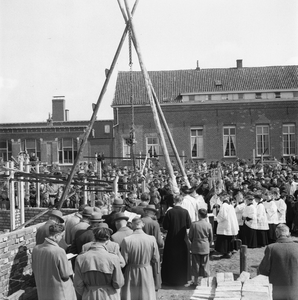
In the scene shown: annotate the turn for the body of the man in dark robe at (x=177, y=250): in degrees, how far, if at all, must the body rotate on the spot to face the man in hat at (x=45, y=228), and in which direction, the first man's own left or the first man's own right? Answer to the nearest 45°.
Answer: approximately 135° to the first man's own left

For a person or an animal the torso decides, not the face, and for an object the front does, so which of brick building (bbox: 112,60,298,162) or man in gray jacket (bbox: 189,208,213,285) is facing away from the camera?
the man in gray jacket

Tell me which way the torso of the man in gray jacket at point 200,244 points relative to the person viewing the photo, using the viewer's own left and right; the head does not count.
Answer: facing away from the viewer

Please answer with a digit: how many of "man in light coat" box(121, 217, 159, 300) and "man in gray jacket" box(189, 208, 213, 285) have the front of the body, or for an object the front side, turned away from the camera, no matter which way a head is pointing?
2

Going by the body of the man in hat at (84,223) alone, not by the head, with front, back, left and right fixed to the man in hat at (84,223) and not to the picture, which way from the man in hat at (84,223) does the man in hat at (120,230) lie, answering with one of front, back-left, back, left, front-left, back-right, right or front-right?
right

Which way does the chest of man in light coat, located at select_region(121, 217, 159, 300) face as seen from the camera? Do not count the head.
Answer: away from the camera

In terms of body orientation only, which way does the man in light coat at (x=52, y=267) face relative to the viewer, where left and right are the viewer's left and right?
facing away from the viewer and to the right of the viewer

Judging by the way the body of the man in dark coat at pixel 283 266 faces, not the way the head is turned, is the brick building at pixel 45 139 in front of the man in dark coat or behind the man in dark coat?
in front

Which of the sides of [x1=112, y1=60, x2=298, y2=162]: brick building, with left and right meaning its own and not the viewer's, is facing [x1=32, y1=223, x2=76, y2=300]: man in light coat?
front

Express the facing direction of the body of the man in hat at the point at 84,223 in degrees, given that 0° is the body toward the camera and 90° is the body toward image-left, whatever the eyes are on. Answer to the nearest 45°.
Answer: approximately 225°

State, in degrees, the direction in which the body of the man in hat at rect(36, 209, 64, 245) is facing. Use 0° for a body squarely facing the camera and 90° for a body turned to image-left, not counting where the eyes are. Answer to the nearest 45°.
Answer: approximately 225°

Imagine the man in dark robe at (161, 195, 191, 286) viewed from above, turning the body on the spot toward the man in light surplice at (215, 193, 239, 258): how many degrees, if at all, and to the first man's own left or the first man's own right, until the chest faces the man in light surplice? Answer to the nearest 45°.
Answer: approximately 45° to the first man's own right

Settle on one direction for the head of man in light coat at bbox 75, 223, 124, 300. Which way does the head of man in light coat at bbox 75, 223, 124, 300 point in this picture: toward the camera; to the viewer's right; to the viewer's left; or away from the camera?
away from the camera
